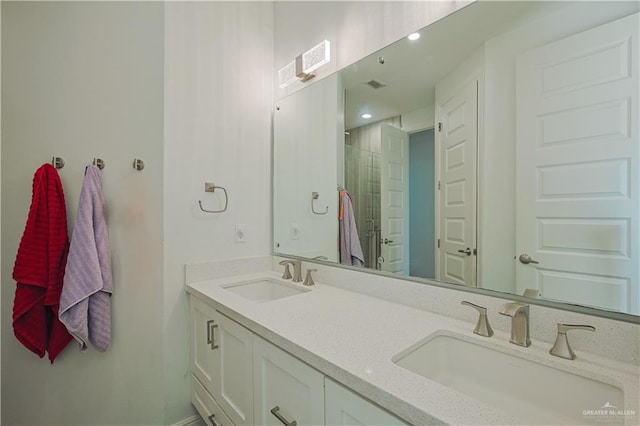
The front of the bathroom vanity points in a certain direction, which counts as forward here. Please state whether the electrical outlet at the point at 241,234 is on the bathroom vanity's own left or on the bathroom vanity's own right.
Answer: on the bathroom vanity's own right

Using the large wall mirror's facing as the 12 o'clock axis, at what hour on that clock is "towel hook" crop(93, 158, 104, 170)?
The towel hook is roughly at 1 o'clock from the large wall mirror.

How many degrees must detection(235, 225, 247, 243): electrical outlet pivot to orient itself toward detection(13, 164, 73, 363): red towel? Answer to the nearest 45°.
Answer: approximately 90° to its right

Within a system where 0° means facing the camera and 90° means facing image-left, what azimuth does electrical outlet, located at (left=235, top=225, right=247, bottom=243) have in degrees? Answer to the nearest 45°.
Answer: approximately 0°

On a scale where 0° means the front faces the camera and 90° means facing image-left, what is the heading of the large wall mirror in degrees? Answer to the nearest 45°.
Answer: approximately 45°

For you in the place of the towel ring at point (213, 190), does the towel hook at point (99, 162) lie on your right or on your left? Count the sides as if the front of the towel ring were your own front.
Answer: on your right
